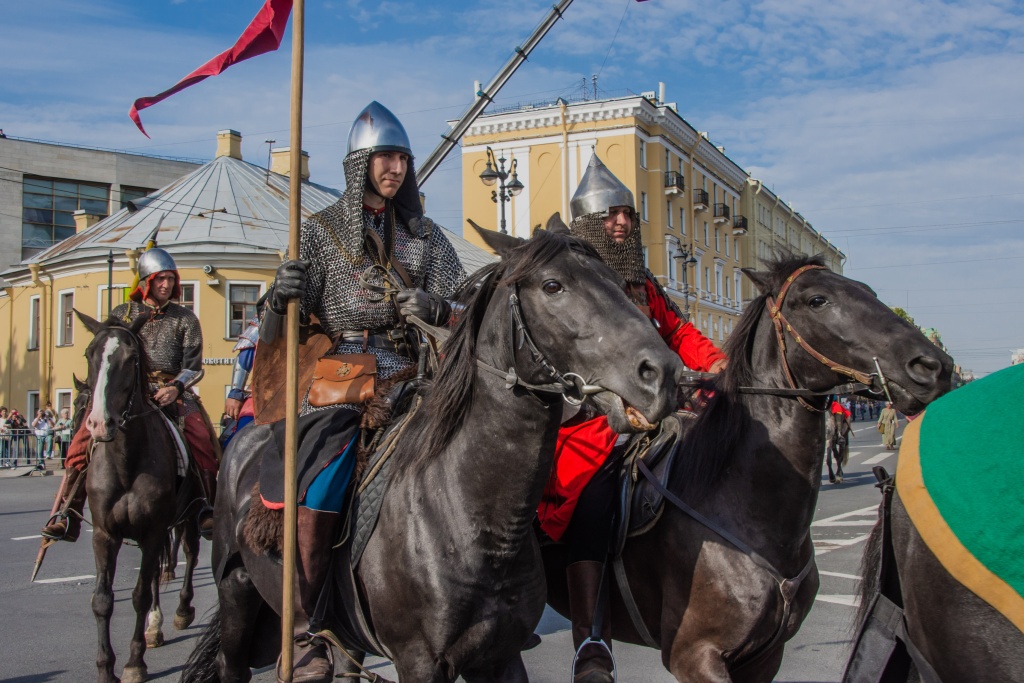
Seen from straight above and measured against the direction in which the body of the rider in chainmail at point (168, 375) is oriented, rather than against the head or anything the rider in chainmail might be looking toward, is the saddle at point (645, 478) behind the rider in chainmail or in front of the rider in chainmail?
in front

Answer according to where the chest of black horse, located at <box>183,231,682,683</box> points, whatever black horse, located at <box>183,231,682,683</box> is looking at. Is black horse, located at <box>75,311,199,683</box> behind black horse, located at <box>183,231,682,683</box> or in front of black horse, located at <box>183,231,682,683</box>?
behind

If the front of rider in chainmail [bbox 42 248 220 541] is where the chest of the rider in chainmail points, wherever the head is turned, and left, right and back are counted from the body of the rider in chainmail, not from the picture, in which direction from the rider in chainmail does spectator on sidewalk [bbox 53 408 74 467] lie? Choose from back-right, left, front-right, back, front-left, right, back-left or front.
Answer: back

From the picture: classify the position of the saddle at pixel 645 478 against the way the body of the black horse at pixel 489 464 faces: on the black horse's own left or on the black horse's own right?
on the black horse's own left

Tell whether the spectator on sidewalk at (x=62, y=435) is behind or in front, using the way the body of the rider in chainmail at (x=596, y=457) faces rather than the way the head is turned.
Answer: behind

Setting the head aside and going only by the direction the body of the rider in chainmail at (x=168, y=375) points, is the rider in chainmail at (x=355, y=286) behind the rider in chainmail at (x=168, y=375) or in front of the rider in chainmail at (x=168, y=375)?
in front

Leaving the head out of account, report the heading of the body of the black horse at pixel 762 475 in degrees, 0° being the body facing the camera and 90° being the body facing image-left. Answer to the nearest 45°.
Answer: approximately 315°

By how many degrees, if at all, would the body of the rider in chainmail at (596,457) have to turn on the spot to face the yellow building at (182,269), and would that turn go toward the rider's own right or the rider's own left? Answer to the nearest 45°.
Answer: approximately 180°

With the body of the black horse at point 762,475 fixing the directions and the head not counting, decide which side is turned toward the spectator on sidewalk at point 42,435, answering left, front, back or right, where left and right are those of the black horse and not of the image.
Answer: back

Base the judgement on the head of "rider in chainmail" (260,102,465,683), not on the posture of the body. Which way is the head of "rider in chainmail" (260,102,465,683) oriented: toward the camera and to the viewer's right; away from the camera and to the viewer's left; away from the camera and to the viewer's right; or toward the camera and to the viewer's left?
toward the camera and to the viewer's right

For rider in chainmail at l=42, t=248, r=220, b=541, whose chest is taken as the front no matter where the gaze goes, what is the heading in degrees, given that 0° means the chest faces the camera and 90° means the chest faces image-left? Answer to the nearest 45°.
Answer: approximately 0°
